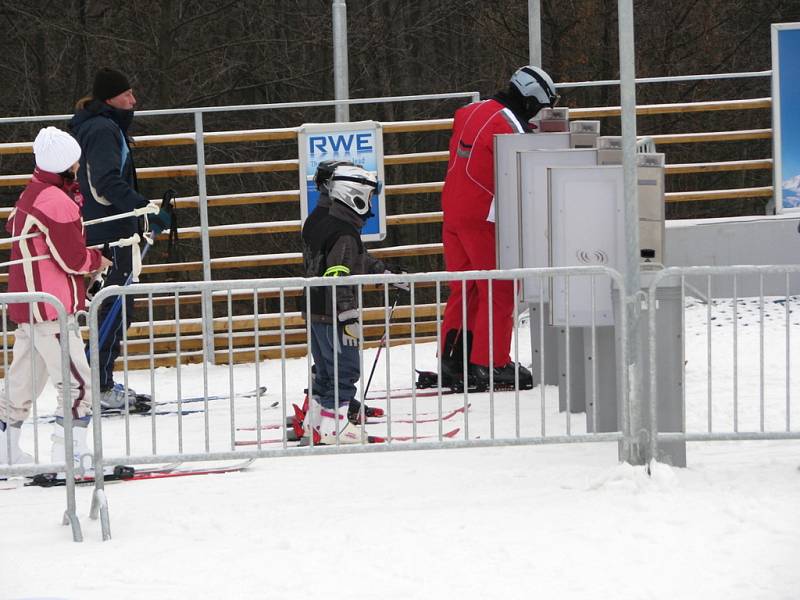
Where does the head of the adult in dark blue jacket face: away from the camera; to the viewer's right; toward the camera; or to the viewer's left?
to the viewer's right

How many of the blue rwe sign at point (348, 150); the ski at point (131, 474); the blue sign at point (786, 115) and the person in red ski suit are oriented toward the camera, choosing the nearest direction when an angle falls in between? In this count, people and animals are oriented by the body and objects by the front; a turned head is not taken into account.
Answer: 2

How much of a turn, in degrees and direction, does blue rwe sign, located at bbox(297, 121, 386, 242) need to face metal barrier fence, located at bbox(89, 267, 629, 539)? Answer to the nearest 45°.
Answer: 0° — it already faces it

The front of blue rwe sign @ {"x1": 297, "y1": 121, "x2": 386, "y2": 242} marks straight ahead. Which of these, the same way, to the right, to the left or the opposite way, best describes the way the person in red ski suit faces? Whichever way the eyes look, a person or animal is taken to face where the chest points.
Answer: to the left

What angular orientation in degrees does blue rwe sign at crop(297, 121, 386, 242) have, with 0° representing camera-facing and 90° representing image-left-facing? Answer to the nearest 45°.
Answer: approximately 0°

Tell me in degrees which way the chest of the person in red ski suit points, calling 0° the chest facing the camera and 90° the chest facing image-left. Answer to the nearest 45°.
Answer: approximately 270°

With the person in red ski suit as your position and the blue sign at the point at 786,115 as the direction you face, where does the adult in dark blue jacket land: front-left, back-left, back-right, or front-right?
back-left

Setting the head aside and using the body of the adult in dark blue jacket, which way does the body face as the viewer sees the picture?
to the viewer's right

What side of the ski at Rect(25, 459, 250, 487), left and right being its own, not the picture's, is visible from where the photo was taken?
right

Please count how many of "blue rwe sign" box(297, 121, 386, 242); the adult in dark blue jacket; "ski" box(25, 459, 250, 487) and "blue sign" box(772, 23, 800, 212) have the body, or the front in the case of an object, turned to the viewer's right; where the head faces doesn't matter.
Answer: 2

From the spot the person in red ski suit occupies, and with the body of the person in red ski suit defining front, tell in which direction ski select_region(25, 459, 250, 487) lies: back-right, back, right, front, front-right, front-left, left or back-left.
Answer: back-right

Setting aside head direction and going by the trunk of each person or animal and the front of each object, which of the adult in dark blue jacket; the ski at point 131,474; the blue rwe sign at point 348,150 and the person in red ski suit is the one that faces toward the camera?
the blue rwe sign

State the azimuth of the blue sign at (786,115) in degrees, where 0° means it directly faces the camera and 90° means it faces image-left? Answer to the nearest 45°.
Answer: approximately 0°

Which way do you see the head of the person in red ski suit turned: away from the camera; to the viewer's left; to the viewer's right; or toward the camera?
to the viewer's right

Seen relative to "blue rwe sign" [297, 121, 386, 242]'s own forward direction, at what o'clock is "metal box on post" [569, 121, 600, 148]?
The metal box on post is roughly at 11 o'clock from the blue rwe sign.
